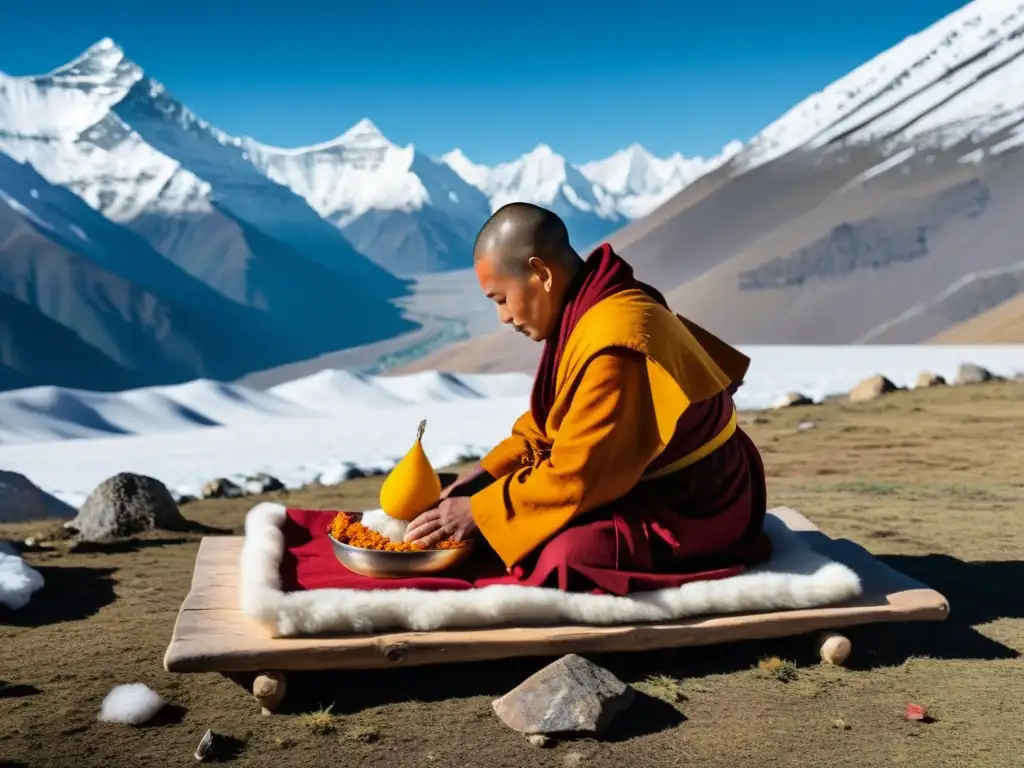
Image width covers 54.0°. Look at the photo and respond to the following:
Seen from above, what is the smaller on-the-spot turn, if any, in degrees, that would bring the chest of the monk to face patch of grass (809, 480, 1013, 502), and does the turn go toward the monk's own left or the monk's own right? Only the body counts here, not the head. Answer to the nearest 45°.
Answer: approximately 135° to the monk's own right

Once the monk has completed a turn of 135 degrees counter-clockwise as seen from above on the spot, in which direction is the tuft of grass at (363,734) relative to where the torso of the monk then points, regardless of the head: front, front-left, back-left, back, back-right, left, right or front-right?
right

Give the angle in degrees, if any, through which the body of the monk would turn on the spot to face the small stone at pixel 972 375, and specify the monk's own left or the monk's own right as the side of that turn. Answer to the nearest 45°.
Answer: approximately 135° to the monk's own right

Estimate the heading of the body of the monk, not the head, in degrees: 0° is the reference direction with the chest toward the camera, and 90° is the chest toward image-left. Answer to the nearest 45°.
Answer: approximately 90°

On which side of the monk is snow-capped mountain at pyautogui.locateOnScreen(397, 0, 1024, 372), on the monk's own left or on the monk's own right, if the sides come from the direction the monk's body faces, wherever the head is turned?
on the monk's own right

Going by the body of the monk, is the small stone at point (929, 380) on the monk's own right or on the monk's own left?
on the monk's own right

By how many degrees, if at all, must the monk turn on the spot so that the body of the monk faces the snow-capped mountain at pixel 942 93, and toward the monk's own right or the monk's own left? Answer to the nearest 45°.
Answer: approximately 90° to the monk's own right

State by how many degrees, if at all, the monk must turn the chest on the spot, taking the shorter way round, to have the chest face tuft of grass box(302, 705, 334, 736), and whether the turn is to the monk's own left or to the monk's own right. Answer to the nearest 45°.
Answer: approximately 45° to the monk's own left

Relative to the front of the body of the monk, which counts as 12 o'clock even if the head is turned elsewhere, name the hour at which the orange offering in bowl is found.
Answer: The orange offering in bowl is roughly at 12 o'clock from the monk.

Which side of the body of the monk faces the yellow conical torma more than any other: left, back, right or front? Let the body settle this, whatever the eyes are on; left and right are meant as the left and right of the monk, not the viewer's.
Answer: front

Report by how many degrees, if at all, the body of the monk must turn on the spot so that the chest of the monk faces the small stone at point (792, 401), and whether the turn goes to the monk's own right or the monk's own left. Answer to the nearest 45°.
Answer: approximately 90° to the monk's own right

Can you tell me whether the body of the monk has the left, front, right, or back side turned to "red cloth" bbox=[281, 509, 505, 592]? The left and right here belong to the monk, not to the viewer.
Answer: front

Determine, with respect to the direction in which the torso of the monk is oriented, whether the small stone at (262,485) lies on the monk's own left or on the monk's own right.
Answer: on the monk's own right
